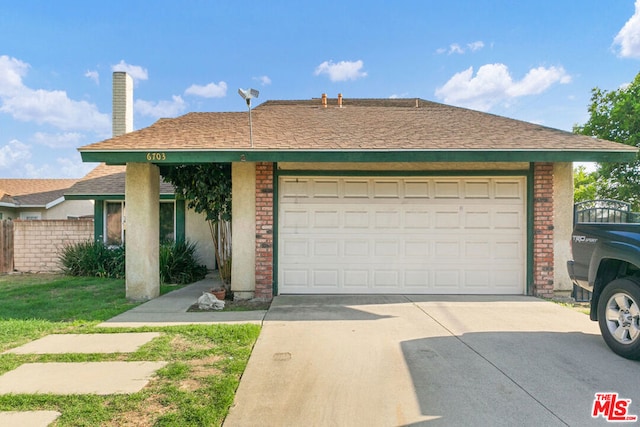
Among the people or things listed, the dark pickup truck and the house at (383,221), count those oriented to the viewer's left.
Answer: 0

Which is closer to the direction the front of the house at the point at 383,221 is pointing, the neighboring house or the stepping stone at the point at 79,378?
the stepping stone

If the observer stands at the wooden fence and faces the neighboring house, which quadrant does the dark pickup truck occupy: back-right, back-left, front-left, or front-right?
back-right

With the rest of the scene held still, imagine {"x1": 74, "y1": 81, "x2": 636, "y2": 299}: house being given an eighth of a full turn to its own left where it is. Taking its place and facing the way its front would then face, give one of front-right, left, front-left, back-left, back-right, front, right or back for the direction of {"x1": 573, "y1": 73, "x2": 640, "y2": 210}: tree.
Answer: left

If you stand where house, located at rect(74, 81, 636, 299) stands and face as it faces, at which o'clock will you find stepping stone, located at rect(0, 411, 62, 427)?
The stepping stone is roughly at 1 o'clock from the house.

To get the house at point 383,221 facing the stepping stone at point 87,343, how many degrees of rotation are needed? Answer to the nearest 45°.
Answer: approximately 45° to its right
